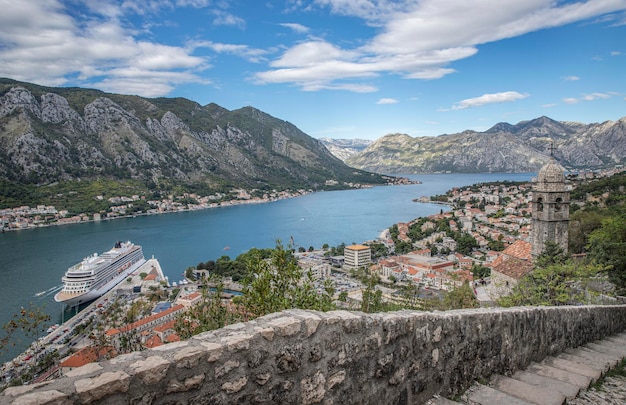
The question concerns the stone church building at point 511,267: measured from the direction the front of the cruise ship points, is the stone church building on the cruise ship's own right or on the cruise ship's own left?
on the cruise ship's own left

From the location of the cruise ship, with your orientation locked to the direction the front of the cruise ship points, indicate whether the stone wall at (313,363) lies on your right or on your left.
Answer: on your left

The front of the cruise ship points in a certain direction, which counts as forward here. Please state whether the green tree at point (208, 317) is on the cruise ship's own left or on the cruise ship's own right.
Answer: on the cruise ship's own left

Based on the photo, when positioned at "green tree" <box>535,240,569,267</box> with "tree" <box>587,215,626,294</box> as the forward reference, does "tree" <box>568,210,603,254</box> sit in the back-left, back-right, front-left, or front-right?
front-left

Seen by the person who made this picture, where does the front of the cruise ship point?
facing the viewer and to the left of the viewer

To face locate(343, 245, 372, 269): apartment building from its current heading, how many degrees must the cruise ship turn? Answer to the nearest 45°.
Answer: approximately 135° to its left

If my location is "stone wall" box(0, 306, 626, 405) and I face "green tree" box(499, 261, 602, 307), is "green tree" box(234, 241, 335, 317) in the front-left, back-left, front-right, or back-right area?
front-left

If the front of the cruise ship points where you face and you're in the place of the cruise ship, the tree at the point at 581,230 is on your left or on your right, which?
on your left

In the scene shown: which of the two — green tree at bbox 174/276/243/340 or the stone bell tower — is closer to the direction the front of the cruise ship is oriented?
the green tree

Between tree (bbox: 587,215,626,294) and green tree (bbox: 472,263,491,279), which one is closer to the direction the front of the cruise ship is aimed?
the tree

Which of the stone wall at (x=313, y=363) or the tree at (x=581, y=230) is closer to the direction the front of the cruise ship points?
the stone wall

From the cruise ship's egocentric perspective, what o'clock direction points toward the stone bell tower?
The stone bell tower is roughly at 9 o'clock from the cruise ship.
